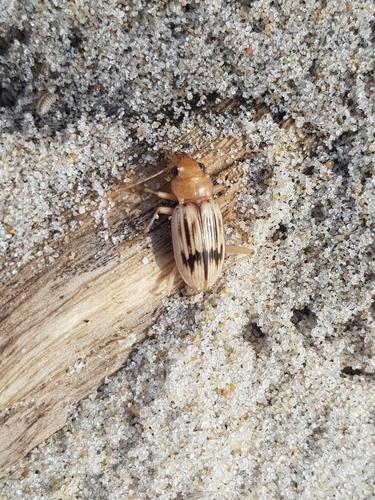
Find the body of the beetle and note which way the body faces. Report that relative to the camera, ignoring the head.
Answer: away from the camera
